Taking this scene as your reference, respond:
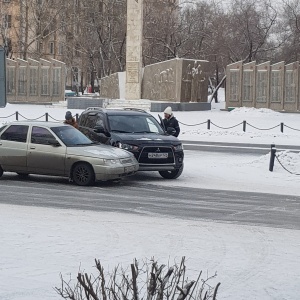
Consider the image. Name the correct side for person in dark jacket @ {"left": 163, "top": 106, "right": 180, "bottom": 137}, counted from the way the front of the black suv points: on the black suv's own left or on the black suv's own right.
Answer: on the black suv's own left

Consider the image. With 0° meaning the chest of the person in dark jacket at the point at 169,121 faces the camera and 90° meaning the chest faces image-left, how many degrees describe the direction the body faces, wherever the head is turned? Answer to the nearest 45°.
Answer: approximately 45°

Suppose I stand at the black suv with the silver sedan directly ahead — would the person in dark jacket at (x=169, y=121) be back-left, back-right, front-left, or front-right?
back-right

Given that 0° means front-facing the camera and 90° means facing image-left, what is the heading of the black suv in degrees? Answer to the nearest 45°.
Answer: approximately 315°

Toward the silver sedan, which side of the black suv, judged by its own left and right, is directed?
right

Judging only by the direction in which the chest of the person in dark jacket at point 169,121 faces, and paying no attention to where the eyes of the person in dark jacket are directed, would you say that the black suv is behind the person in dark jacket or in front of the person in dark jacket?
in front

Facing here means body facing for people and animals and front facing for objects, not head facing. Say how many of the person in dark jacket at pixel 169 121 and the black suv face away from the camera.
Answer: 0
